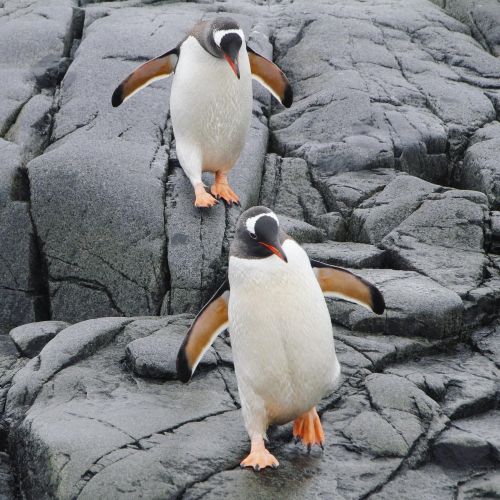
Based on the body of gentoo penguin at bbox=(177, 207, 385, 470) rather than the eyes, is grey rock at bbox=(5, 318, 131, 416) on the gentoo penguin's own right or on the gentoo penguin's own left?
on the gentoo penguin's own right

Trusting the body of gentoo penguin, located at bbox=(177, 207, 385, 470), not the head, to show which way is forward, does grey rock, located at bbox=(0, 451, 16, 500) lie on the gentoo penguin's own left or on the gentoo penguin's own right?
on the gentoo penguin's own right

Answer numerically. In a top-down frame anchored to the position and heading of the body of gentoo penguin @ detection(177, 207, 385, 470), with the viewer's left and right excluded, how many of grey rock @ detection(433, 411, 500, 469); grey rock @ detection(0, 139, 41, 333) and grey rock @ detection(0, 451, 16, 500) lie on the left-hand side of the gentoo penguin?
1

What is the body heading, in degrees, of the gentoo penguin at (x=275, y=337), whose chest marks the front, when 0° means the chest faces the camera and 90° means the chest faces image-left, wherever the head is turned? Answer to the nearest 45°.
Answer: approximately 0°

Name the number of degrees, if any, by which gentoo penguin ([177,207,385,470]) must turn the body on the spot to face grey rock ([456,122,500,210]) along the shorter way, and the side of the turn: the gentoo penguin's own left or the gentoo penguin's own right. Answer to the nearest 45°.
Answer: approximately 135° to the gentoo penguin's own left

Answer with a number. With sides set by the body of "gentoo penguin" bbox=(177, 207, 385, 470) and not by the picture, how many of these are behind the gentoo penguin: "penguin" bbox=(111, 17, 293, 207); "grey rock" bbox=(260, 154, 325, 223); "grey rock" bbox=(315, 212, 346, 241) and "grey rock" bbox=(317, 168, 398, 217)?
4

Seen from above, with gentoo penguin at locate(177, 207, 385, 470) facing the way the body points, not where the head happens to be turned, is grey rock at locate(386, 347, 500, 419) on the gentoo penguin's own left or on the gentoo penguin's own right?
on the gentoo penguin's own left

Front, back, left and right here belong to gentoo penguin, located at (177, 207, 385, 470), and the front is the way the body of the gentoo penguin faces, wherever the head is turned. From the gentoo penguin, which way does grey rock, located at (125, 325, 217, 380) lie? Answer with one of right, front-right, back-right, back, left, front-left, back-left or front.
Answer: back-right

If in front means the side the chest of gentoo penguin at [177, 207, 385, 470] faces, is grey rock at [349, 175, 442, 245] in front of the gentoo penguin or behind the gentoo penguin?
behind

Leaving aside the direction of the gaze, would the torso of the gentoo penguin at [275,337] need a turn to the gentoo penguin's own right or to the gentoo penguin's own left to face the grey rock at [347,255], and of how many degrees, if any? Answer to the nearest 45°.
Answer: approximately 180°

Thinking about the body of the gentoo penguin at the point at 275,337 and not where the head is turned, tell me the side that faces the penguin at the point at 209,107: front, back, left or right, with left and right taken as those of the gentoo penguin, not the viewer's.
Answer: back

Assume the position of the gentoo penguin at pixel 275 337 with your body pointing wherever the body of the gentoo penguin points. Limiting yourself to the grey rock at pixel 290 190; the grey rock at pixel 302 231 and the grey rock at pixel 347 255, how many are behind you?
3

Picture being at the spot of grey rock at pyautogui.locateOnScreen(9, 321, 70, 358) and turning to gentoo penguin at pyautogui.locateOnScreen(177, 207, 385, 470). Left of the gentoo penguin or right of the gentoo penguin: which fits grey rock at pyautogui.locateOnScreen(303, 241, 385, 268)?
left

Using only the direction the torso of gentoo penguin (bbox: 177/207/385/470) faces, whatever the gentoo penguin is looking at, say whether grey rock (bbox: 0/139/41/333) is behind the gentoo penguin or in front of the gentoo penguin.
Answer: behind

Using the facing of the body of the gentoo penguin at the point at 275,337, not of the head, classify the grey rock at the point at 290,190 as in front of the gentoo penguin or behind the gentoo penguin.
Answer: behind

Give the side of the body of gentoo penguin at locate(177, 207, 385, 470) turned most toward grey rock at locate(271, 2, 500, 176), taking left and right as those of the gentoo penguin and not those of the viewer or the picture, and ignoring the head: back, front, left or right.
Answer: back

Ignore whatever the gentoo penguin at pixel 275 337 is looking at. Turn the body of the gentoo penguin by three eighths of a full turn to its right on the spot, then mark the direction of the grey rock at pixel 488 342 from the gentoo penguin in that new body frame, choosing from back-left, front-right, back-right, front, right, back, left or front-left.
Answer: right
